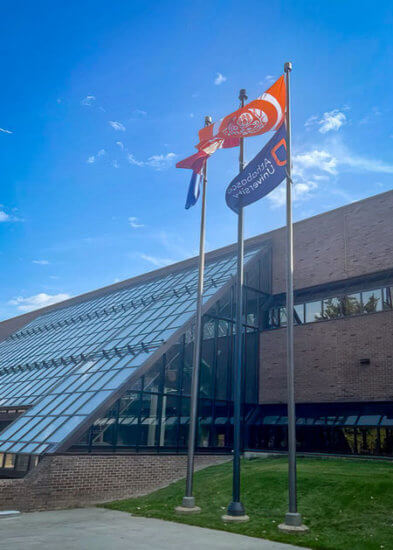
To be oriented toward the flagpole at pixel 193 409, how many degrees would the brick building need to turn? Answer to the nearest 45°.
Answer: approximately 45° to its left

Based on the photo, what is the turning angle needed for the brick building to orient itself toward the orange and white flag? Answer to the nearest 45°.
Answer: approximately 45° to its left

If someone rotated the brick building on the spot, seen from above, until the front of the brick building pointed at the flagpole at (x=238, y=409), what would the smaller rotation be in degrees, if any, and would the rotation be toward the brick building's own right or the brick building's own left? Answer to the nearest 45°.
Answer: approximately 45° to the brick building's own left

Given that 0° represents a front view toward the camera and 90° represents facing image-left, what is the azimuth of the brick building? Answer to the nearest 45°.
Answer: approximately 45°
